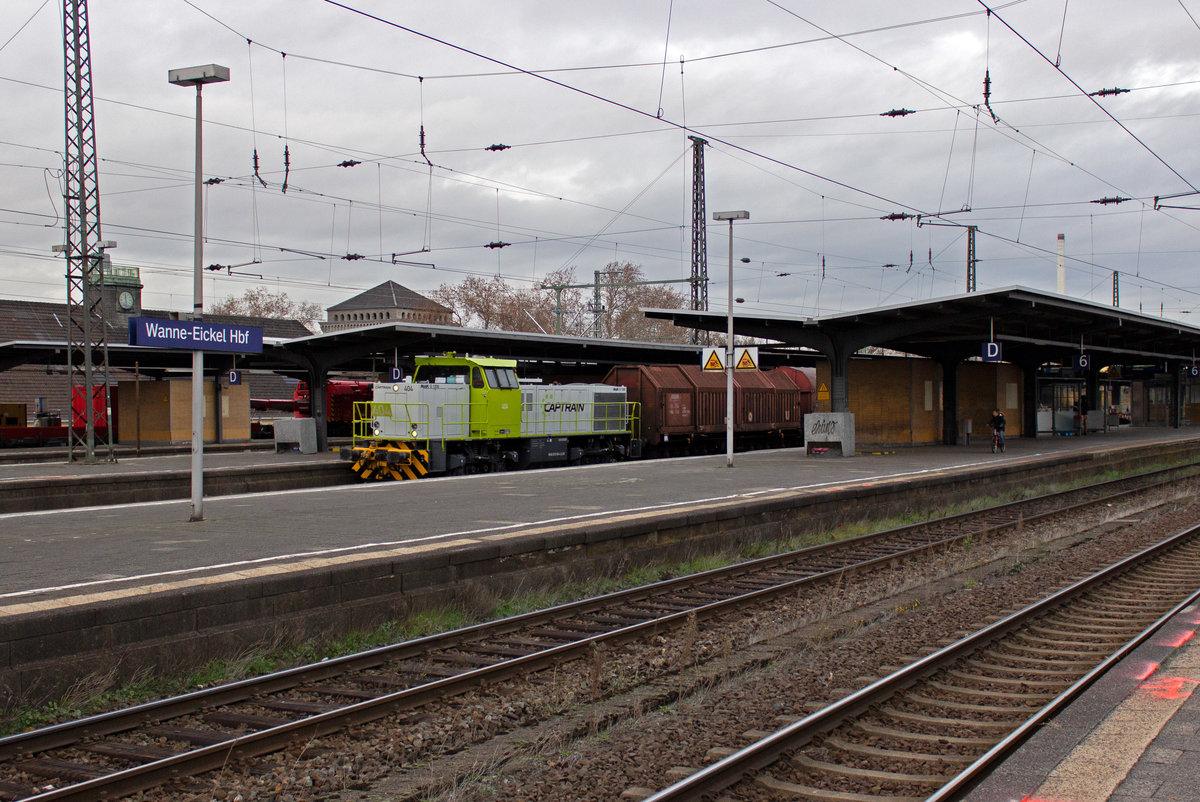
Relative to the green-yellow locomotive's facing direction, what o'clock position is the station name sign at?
The station name sign is roughly at 11 o'clock from the green-yellow locomotive.

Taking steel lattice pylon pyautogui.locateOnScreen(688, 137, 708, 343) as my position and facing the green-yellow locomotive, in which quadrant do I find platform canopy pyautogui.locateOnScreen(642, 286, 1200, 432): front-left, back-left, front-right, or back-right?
front-left

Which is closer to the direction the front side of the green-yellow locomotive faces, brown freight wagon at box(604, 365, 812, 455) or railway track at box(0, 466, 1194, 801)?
the railway track

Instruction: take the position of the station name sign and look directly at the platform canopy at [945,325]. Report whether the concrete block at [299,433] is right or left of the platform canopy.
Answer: left

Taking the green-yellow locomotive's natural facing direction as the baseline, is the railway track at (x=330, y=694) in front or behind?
in front

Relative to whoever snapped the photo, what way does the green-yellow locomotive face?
facing the viewer and to the left of the viewer

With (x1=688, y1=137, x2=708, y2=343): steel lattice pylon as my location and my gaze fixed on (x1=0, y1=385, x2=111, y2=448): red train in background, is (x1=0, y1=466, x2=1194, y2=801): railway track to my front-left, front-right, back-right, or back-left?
front-left

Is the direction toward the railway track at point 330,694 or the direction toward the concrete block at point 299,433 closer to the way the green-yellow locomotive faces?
the railway track

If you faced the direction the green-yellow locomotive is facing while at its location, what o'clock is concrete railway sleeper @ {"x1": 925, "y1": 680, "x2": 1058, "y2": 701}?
The concrete railway sleeper is roughly at 10 o'clock from the green-yellow locomotive.

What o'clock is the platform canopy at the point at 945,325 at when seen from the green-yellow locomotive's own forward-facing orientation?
The platform canopy is roughly at 7 o'clock from the green-yellow locomotive.

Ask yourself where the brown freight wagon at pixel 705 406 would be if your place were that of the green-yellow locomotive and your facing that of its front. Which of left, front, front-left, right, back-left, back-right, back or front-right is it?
back

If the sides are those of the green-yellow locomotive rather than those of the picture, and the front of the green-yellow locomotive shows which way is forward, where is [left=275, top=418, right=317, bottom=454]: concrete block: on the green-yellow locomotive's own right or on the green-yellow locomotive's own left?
on the green-yellow locomotive's own right

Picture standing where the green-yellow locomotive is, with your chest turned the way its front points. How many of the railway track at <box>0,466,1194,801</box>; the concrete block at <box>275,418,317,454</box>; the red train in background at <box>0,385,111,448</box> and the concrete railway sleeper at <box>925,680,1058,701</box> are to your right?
2

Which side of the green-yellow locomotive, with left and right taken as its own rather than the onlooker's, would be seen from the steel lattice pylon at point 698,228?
back

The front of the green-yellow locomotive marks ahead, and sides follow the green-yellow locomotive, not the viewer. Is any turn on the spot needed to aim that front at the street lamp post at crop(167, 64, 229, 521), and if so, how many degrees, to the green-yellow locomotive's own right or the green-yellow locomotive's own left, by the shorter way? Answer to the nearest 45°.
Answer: approximately 45° to the green-yellow locomotive's own left

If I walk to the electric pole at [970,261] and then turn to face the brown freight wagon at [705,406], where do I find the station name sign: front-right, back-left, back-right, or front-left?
front-left

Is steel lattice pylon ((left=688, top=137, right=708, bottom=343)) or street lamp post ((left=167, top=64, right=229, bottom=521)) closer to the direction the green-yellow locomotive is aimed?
the street lamp post
